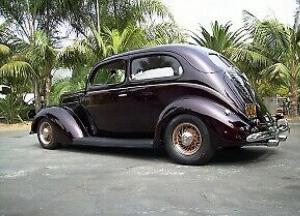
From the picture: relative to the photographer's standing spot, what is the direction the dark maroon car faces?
facing away from the viewer and to the left of the viewer

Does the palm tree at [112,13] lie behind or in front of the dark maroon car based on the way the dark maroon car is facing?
in front

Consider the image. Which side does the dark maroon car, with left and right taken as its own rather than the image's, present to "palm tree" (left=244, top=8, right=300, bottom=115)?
right

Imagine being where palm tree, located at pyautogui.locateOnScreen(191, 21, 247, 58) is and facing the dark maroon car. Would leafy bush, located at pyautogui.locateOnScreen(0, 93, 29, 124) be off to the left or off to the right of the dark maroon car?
right

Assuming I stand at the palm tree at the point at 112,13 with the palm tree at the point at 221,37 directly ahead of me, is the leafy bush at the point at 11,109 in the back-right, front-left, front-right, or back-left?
back-right

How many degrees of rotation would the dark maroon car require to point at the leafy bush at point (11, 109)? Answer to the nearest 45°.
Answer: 0° — it already faces it
